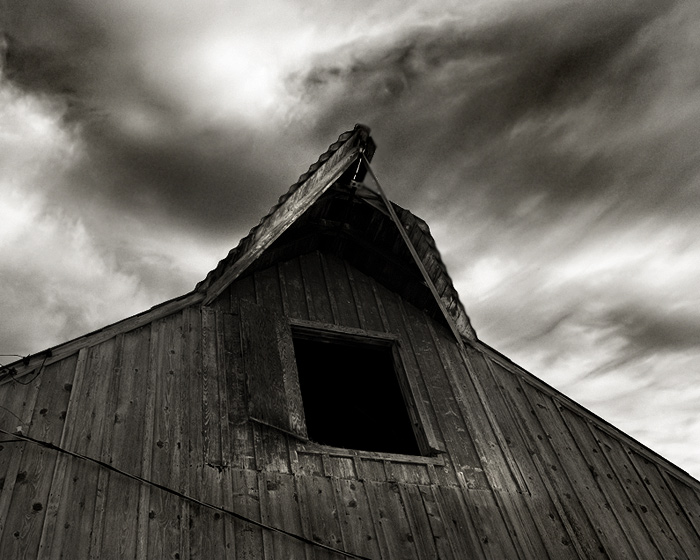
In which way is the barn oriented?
toward the camera
